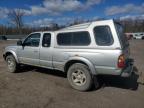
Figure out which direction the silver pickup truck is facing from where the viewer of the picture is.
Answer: facing away from the viewer and to the left of the viewer
